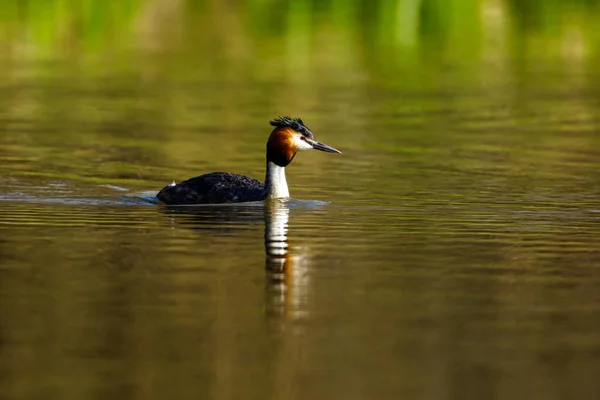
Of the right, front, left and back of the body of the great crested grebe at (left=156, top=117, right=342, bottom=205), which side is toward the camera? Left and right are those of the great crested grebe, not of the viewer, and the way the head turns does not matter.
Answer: right
